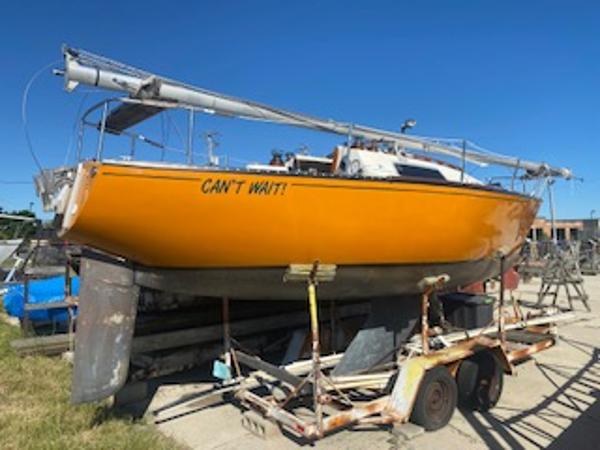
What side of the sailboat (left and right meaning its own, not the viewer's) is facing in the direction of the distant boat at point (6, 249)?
left

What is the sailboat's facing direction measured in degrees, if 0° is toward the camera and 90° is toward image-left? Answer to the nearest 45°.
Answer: approximately 225°

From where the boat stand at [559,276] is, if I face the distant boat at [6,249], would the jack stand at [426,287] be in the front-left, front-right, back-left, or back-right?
front-left

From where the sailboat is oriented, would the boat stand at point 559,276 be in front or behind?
in front

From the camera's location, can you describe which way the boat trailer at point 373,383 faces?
facing away from the viewer and to the right of the viewer

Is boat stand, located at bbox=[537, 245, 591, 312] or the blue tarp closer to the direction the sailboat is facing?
the boat stand

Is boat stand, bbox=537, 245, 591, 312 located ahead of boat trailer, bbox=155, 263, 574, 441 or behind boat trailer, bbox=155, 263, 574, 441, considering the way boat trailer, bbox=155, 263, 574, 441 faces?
ahead
